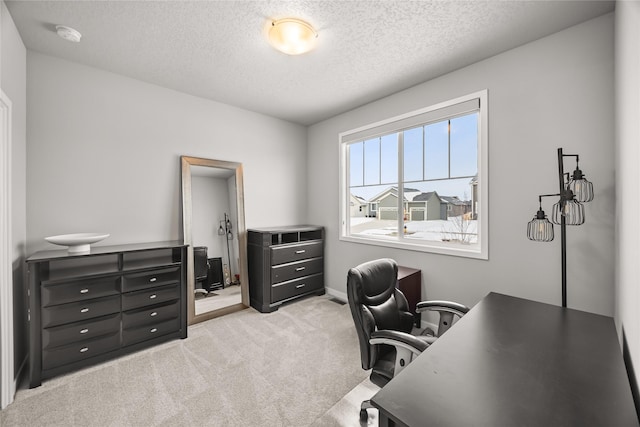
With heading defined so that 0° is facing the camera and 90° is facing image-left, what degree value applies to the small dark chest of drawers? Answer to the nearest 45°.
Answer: approximately 315°

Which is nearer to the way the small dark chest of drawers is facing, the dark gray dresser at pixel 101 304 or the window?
the window

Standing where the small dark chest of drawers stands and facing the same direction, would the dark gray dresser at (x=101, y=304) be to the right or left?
on its right

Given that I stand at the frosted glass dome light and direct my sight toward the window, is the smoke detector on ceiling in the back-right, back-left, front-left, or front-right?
back-left

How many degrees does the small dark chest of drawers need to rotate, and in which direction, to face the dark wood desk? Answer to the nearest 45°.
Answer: approximately 45° to its right
